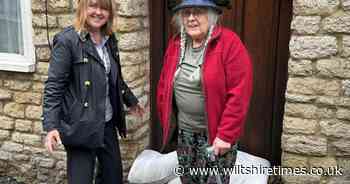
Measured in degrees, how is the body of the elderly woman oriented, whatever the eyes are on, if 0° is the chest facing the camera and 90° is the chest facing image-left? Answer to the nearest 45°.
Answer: approximately 45°

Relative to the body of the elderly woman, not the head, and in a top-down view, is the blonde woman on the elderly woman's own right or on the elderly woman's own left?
on the elderly woman's own right

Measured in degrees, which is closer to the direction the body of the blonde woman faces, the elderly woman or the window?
the elderly woman

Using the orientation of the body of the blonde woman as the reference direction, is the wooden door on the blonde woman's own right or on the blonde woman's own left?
on the blonde woman's own left

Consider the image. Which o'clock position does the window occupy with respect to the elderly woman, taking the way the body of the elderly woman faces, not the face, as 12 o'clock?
The window is roughly at 3 o'clock from the elderly woman.

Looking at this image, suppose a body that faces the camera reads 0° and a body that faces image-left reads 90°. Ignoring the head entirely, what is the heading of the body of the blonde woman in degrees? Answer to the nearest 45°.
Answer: approximately 315°

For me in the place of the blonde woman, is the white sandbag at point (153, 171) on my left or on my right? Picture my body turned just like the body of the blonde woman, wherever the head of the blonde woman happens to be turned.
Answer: on my left

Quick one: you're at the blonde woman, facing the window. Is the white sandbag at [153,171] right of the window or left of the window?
right
